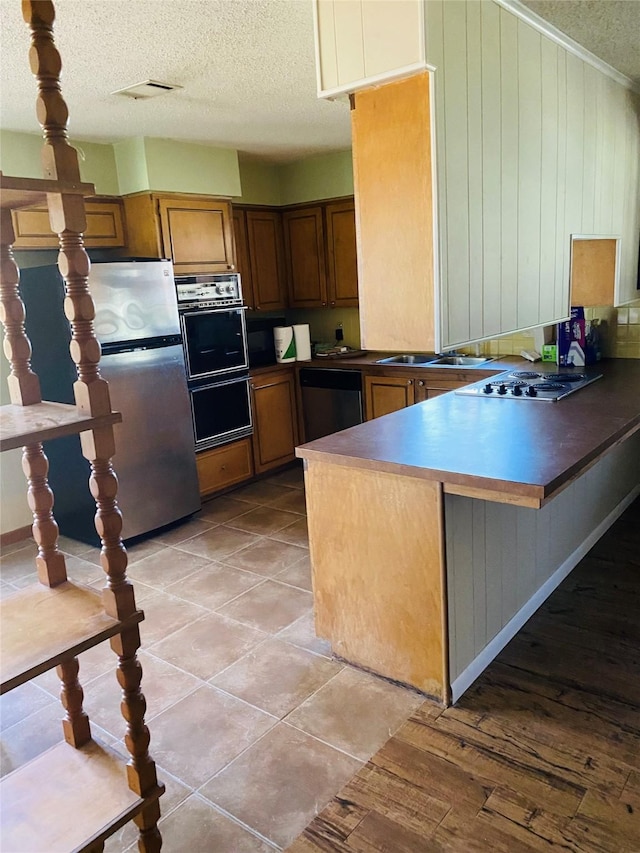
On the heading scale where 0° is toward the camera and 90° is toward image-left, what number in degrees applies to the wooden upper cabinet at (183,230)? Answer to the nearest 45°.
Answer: approximately 315°

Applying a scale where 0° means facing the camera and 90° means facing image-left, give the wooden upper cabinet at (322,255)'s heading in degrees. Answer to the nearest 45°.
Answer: approximately 45°
